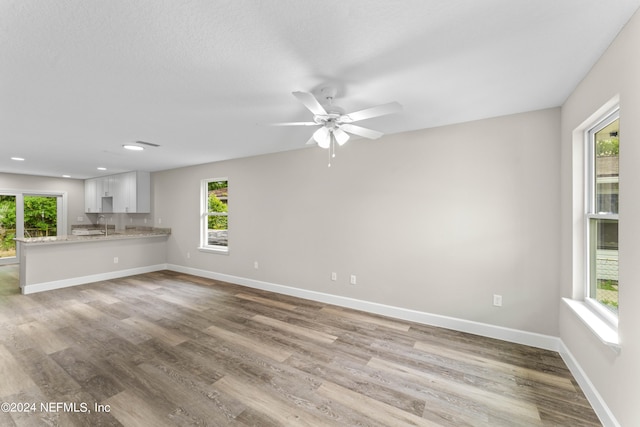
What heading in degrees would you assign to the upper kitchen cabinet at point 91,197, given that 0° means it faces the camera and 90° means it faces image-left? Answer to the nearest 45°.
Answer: approximately 0°

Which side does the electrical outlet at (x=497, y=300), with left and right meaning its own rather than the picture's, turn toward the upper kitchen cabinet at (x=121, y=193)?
right

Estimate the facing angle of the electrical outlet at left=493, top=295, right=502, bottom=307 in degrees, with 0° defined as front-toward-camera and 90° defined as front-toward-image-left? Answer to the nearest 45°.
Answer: approximately 0°

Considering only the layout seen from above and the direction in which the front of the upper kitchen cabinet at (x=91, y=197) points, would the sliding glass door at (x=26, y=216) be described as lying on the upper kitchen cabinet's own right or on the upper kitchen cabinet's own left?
on the upper kitchen cabinet's own right

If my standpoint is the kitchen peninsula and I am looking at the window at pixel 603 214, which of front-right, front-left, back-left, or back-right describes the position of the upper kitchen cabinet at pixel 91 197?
back-left

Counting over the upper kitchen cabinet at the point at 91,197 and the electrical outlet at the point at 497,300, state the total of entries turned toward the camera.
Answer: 2

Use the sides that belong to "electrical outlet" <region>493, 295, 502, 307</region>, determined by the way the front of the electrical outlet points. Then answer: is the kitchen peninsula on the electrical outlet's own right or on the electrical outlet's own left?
on the electrical outlet's own right

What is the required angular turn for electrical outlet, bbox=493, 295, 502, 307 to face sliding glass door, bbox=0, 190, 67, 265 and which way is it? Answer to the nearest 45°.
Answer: approximately 90° to its right
